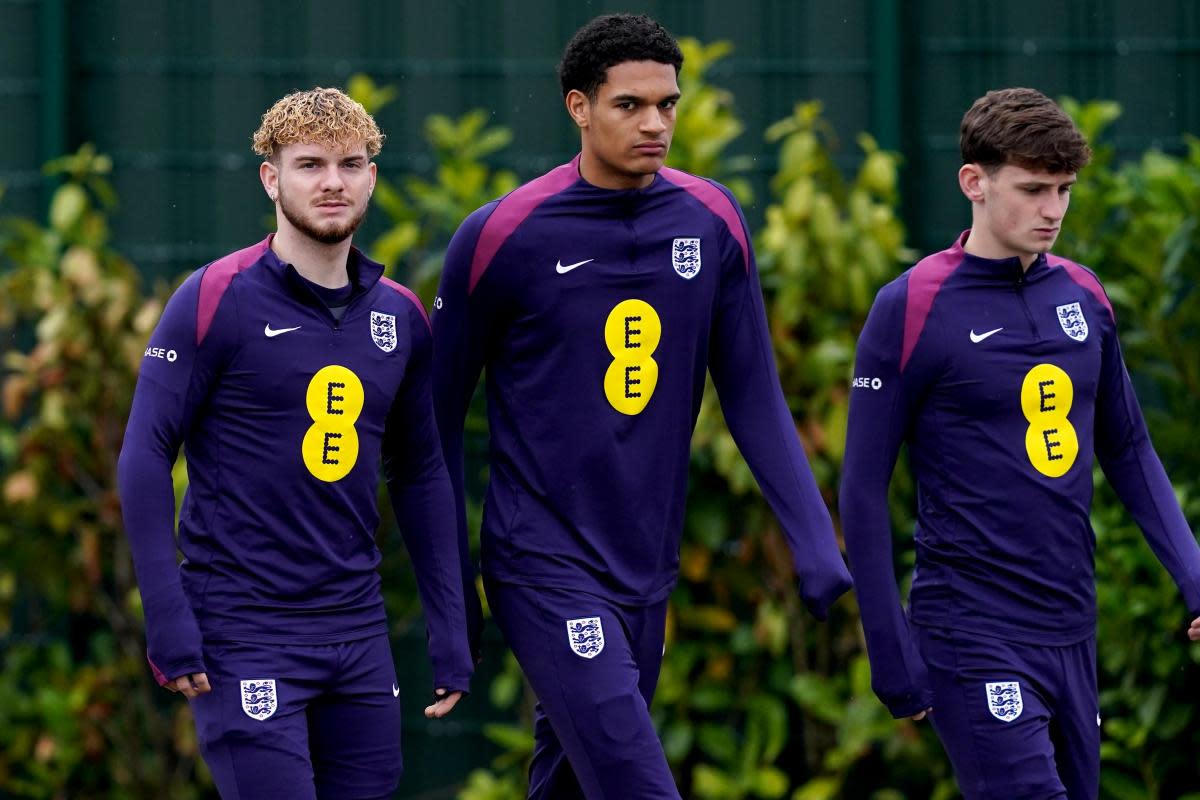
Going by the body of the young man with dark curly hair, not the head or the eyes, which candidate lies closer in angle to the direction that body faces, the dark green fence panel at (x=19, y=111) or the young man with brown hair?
the young man with brown hair

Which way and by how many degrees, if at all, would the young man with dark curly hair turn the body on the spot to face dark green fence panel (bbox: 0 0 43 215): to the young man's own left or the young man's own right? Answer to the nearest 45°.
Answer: approximately 180°

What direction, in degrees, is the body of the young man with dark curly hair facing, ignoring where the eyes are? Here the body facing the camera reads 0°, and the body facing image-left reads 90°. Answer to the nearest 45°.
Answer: approximately 315°

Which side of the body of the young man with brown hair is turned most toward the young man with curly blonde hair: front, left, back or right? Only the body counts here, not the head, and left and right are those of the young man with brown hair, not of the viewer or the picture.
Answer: right

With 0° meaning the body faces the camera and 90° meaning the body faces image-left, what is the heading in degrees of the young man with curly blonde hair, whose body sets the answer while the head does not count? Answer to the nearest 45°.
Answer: approximately 315°

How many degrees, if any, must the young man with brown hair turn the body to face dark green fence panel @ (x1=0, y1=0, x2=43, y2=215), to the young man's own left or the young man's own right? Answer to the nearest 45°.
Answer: approximately 180°
